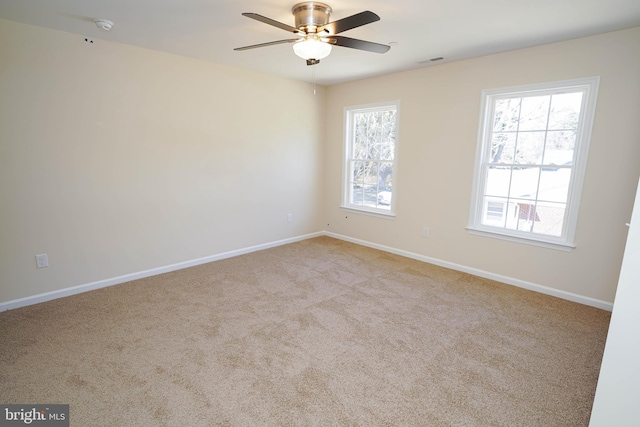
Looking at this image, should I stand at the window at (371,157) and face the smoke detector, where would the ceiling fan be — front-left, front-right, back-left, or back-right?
front-left

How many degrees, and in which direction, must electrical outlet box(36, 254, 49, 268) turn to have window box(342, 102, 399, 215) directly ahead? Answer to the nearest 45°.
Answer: approximately 90° to its left

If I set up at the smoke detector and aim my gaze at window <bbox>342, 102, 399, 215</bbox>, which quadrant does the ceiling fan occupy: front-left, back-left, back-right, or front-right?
front-right

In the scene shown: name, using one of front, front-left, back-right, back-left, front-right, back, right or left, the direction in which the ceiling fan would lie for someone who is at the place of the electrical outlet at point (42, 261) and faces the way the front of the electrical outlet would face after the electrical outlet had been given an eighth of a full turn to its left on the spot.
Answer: front
